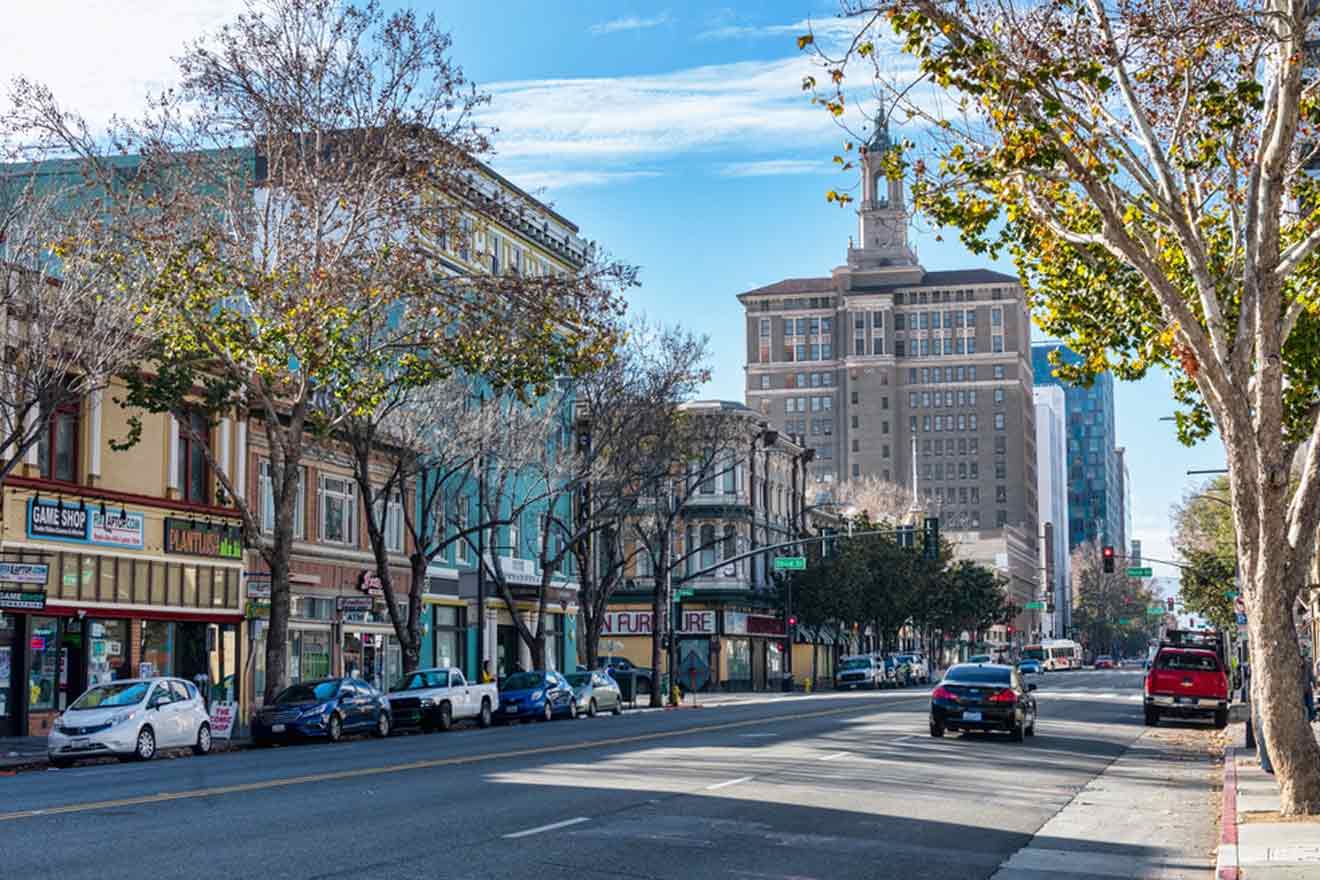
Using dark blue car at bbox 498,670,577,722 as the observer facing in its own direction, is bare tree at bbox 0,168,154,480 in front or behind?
in front

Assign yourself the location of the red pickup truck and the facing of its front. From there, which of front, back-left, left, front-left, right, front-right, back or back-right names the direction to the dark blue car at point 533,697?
left

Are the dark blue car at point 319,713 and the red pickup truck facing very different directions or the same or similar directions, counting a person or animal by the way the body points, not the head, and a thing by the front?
very different directions

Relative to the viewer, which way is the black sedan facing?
away from the camera

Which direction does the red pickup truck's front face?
away from the camera

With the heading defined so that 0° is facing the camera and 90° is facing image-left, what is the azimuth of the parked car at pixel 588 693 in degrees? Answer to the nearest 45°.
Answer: approximately 45°

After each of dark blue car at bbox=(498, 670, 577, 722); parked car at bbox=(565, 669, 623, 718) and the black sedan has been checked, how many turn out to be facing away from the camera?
1

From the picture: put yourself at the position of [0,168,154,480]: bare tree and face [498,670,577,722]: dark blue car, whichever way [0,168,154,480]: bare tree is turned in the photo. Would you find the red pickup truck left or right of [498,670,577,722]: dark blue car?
right

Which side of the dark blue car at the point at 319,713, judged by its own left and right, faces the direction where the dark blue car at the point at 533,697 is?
back
